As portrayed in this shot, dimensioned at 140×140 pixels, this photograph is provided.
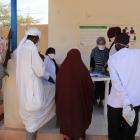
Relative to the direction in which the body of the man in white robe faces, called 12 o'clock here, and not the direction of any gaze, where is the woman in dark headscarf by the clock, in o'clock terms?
The woman in dark headscarf is roughly at 2 o'clock from the man in white robe.

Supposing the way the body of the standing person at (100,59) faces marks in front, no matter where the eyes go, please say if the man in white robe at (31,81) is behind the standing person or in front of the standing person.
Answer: in front

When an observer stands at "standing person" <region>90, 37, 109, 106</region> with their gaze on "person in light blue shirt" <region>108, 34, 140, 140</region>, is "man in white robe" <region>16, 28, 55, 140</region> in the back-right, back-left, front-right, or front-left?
front-right

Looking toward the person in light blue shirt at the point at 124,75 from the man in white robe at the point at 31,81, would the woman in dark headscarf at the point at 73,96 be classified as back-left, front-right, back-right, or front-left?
front-left

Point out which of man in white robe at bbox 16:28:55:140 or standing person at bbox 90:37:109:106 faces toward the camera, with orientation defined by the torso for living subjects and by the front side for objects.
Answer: the standing person

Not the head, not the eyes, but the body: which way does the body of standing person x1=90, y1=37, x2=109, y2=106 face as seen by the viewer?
toward the camera

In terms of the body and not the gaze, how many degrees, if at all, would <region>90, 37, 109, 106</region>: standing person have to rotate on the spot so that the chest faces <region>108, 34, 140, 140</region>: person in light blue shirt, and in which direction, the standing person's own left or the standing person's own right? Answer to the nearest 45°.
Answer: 0° — they already face them

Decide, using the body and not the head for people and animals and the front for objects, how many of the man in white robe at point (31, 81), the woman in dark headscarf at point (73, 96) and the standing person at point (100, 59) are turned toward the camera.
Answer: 1

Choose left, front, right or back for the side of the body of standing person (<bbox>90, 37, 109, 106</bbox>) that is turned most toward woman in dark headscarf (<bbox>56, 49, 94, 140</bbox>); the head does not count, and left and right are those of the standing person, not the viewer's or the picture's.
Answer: front

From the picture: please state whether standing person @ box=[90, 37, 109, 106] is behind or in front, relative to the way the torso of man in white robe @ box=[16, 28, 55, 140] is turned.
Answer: in front

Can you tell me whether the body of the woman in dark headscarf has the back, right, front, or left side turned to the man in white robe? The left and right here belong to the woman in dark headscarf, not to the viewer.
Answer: left

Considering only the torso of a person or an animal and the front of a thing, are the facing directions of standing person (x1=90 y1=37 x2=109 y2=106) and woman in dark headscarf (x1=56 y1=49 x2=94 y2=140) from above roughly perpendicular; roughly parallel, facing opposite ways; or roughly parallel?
roughly parallel, facing opposite ways

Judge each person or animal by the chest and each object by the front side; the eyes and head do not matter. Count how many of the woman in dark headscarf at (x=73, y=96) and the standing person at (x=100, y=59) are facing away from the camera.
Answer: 1

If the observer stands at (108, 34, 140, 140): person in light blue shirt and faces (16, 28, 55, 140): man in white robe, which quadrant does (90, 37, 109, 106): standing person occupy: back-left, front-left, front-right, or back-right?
front-right

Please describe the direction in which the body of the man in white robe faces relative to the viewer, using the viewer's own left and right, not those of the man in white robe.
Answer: facing away from the viewer and to the right of the viewer

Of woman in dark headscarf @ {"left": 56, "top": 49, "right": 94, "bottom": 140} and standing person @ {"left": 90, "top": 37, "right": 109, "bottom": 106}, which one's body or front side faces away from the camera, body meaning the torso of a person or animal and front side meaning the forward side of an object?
the woman in dark headscarf

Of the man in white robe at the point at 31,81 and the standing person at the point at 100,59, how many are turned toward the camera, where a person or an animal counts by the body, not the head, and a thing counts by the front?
1

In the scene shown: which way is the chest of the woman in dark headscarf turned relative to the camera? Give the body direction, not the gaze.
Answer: away from the camera
